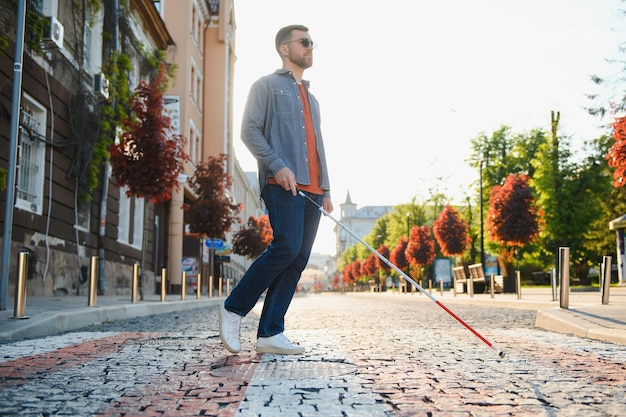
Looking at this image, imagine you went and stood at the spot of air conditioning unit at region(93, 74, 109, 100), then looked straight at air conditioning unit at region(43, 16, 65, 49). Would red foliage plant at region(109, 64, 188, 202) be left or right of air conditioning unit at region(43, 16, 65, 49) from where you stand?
left

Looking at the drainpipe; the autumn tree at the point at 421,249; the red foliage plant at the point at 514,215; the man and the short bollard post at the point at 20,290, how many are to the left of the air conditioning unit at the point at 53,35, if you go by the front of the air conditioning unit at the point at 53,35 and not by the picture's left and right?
2

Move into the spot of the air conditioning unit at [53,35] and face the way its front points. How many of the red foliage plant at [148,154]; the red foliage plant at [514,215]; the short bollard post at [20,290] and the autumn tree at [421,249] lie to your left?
3

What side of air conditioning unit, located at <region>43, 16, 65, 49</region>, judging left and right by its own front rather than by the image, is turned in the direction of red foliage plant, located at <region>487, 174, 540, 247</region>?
left

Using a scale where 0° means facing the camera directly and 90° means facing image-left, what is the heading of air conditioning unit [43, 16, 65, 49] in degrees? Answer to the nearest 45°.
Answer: approximately 315°

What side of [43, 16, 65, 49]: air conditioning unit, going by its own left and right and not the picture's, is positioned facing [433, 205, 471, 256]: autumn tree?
left

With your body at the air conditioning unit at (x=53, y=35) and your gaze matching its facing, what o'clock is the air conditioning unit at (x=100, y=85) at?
the air conditioning unit at (x=100, y=85) is roughly at 8 o'clock from the air conditioning unit at (x=53, y=35).

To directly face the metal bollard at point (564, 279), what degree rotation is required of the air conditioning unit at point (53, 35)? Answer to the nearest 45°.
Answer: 0° — it already faces it

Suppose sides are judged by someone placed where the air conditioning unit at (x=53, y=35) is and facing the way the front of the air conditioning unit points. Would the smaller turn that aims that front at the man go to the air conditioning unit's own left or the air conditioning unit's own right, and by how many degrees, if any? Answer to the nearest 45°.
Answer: approximately 45° to the air conditioning unit's own right

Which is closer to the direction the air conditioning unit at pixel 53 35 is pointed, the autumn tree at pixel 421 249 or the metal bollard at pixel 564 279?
the metal bollard

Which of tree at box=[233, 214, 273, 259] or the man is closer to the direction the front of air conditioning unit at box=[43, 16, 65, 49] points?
the man

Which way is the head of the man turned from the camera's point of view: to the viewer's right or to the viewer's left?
to the viewer's right

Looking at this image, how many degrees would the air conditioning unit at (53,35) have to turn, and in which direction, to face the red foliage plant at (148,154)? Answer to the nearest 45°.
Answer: approximately 90° to its left

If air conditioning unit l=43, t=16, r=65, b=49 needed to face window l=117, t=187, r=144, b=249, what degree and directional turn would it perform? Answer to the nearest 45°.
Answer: approximately 135° to its left

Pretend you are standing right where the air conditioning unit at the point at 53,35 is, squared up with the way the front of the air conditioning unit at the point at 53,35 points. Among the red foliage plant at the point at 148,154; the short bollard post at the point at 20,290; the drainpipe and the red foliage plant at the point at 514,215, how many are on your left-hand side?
2

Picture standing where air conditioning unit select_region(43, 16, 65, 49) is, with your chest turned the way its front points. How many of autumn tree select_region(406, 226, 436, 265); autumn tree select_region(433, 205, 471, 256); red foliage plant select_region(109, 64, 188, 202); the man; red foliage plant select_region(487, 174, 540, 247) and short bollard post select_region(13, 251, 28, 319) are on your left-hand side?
4

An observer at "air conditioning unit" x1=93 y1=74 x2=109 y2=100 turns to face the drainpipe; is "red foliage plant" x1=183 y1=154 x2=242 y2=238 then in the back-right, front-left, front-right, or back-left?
back-left

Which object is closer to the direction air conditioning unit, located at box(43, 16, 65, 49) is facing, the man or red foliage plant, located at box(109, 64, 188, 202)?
the man
